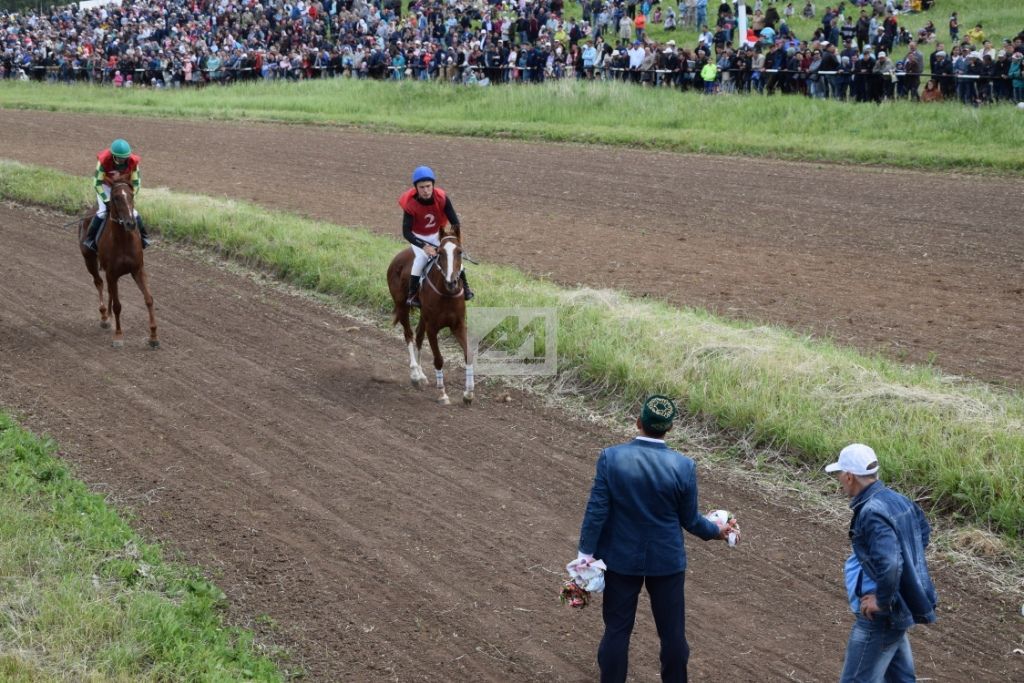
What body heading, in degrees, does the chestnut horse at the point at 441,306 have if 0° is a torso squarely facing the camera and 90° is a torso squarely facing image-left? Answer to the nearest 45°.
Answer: approximately 315°

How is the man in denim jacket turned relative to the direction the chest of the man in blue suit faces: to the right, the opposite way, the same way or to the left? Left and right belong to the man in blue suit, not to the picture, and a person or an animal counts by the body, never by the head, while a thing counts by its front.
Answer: to the left

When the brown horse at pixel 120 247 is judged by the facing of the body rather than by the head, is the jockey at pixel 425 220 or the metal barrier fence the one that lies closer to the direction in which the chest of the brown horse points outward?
the jockey

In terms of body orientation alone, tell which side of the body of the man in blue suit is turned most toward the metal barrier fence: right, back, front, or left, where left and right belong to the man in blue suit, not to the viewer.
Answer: front

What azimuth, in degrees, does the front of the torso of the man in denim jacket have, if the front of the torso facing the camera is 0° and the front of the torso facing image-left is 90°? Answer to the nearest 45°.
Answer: approximately 90°

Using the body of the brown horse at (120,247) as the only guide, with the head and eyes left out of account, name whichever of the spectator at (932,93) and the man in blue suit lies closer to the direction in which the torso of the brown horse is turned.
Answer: the man in blue suit

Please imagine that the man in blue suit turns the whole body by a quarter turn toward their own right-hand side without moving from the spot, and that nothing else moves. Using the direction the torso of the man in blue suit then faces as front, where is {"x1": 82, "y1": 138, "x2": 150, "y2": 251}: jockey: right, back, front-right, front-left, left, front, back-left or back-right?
back-left

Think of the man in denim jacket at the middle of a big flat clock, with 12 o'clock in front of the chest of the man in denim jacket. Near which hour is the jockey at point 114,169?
The jockey is roughly at 1 o'clock from the man in denim jacket.

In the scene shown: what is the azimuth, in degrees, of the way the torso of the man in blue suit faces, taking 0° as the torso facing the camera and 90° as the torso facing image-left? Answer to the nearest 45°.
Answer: approximately 180°

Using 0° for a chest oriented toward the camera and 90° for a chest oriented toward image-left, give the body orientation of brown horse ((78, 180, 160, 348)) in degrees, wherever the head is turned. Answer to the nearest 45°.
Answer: approximately 315°

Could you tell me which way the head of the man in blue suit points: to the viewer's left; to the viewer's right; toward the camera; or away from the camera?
away from the camera
